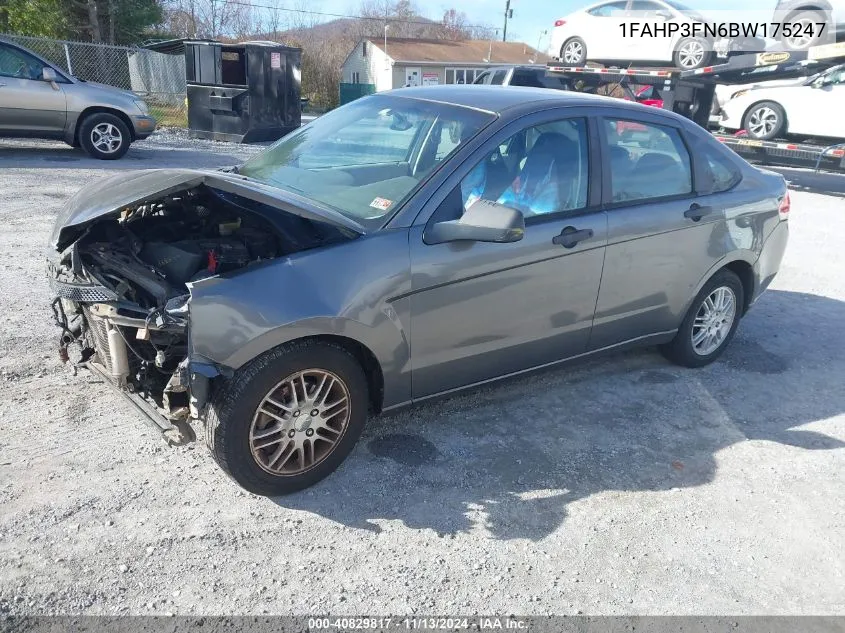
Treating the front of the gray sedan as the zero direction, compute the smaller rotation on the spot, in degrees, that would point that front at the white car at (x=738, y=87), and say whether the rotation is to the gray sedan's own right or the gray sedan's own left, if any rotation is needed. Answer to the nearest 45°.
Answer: approximately 180°

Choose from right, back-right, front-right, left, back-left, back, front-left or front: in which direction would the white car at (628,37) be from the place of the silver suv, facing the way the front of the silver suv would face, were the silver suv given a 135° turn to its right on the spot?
back-left

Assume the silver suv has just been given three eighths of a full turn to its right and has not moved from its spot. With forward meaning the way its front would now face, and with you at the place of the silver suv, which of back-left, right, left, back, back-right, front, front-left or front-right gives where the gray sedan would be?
front-left

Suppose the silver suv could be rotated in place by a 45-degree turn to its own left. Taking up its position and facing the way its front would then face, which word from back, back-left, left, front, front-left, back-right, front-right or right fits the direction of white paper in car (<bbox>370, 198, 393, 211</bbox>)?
back-right

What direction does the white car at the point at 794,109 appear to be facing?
to the viewer's left

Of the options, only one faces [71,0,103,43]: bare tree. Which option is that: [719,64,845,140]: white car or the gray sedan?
the white car

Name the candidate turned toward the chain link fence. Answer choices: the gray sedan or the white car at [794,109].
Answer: the white car

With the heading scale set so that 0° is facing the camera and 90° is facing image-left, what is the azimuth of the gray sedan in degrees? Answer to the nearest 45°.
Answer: approximately 45°

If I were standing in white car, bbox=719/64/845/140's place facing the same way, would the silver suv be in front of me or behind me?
in front

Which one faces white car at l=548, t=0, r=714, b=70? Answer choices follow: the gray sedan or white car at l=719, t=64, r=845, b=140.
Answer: white car at l=719, t=64, r=845, b=140

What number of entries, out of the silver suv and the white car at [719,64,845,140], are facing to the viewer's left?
1

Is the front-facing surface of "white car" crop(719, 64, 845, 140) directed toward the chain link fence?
yes

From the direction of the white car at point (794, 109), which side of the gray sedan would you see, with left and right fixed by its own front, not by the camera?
back

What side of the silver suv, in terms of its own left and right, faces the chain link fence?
left

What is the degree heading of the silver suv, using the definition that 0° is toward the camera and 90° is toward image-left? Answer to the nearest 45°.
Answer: approximately 270°

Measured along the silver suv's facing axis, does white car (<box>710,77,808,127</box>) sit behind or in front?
in front
